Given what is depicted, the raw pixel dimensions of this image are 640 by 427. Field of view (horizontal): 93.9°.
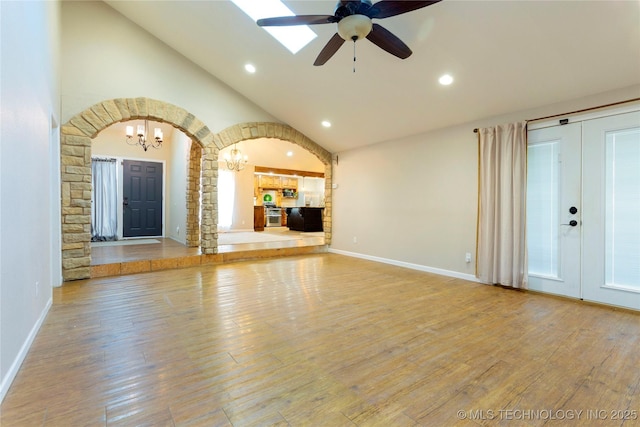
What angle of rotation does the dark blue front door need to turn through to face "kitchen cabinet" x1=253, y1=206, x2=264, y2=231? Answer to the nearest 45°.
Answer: approximately 90° to its left

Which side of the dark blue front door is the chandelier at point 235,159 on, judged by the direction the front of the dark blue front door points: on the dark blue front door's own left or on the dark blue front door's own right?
on the dark blue front door's own left

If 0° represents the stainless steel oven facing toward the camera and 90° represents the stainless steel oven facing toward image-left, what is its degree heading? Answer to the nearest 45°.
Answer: approximately 0°

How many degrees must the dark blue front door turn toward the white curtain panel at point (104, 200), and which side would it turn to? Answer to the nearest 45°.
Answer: approximately 90° to its right

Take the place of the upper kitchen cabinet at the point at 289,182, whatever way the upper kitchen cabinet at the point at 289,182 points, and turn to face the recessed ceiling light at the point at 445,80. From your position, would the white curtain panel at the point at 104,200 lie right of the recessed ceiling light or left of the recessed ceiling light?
right

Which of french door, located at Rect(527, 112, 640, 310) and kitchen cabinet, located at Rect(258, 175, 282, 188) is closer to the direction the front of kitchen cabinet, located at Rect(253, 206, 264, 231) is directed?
the french door

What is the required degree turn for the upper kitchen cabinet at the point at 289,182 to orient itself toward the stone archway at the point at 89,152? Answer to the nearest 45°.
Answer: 0° — it already faces it

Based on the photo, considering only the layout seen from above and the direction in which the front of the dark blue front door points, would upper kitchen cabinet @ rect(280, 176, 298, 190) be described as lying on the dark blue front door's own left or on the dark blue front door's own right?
on the dark blue front door's own left

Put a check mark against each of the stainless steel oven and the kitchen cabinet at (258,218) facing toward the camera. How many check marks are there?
2
